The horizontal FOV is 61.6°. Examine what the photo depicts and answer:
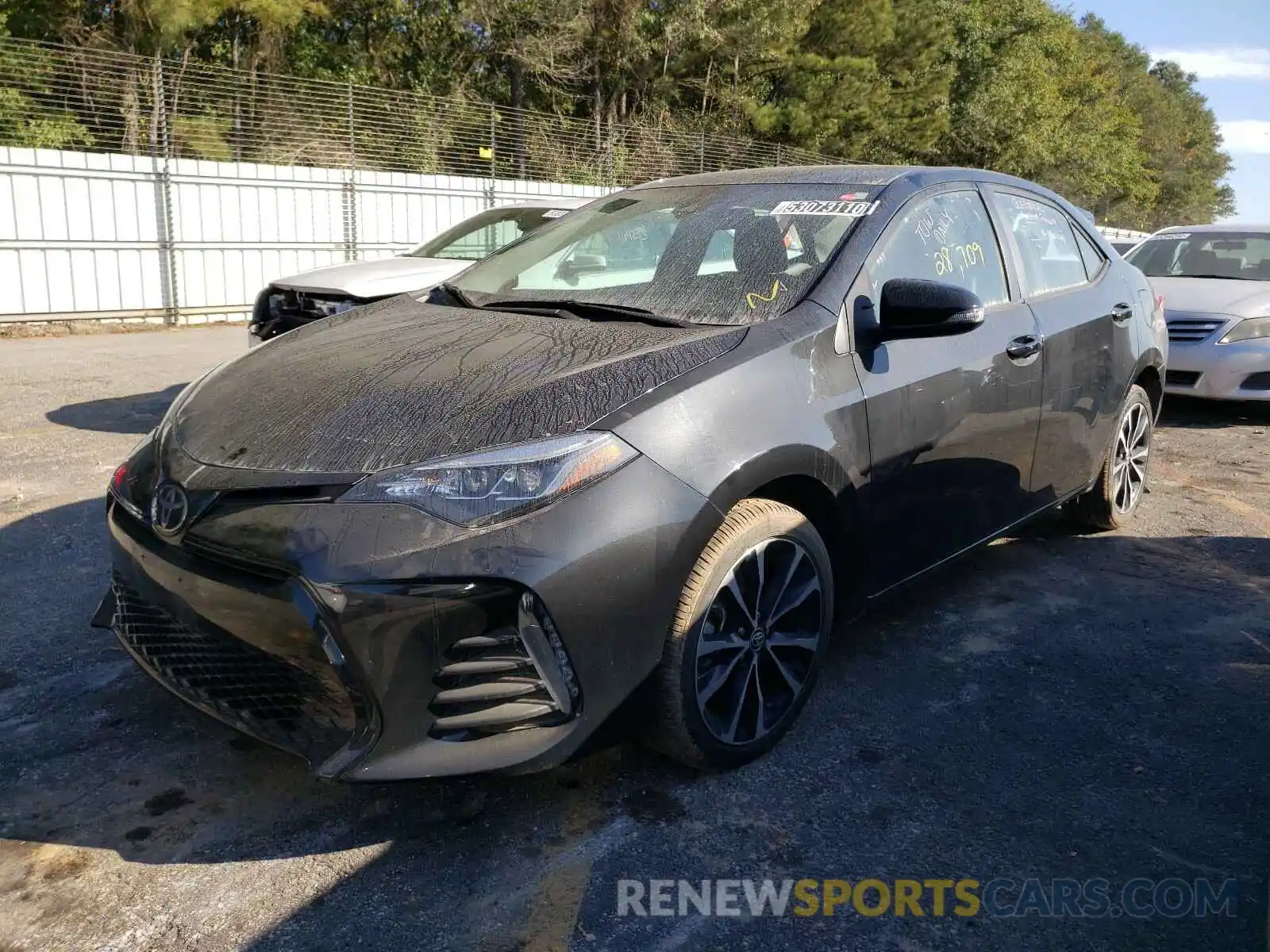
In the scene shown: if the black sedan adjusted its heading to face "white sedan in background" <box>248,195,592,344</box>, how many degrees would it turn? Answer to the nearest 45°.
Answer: approximately 90° to its right

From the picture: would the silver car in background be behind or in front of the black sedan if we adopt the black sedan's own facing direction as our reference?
behind

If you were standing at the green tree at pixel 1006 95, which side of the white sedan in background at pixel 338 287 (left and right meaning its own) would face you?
back

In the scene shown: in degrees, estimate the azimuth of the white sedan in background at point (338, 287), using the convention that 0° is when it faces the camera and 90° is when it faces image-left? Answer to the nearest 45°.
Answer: approximately 45°

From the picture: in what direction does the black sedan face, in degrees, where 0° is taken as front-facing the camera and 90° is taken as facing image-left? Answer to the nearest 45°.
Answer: approximately 45°

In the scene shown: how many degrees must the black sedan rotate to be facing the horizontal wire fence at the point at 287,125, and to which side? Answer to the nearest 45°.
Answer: approximately 135° to its right

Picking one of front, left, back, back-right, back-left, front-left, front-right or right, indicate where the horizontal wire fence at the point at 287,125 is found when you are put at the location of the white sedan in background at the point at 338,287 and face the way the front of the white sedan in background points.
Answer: back-right

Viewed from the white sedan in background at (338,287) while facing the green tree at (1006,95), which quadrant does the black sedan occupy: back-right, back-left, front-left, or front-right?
back-right

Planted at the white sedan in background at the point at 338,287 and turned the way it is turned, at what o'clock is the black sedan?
The black sedan is roughly at 10 o'clock from the white sedan in background.

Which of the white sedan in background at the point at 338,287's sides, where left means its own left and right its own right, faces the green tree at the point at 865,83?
back
